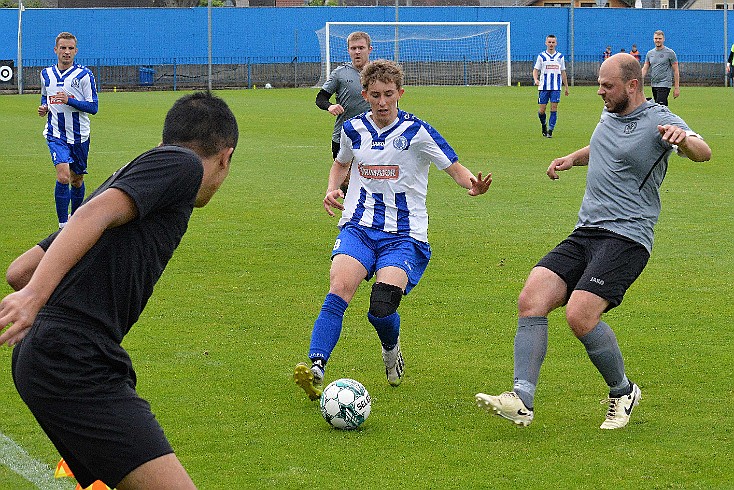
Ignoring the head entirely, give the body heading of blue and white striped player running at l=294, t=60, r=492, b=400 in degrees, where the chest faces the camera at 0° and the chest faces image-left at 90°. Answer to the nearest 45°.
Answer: approximately 0°

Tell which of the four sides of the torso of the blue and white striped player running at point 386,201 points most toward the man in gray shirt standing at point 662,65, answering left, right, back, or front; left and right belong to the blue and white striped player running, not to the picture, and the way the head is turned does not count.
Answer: back

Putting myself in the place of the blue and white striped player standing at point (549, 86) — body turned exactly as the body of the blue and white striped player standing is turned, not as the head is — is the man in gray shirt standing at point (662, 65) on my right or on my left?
on my left

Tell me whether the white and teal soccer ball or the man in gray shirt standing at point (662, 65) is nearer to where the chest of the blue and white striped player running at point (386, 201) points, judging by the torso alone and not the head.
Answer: the white and teal soccer ball

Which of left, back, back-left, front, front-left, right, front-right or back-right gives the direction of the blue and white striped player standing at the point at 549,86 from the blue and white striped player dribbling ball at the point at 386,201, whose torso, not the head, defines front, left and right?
back

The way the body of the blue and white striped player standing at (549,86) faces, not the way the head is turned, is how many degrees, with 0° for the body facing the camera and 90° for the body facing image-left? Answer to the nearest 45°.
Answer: approximately 0°

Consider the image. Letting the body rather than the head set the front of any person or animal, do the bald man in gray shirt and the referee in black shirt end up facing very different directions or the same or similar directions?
very different directions

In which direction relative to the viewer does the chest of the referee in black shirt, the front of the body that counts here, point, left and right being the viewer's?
facing away from the viewer and to the right of the viewer

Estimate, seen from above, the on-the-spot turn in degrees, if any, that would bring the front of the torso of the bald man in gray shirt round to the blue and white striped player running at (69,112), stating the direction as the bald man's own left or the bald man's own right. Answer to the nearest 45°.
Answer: approximately 90° to the bald man's own right
